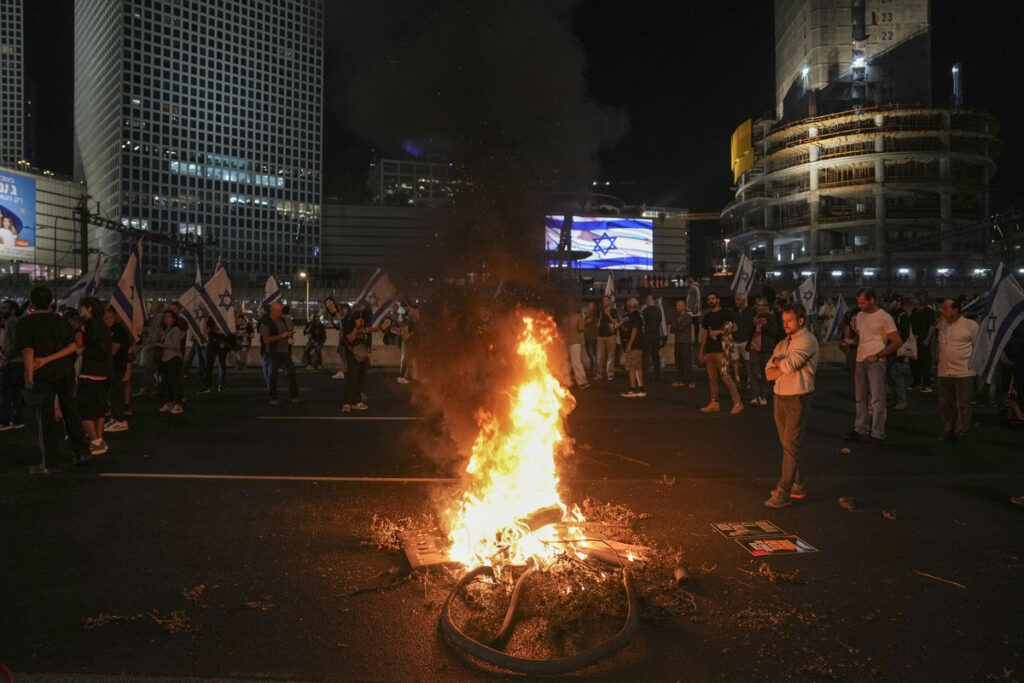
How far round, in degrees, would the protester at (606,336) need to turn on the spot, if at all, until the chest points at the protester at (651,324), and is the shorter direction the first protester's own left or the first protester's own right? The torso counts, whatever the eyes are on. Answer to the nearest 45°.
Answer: approximately 45° to the first protester's own left

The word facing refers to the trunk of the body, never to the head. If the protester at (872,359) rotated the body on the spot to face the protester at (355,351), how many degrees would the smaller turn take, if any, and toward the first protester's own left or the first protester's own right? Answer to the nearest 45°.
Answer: approximately 45° to the first protester's own right

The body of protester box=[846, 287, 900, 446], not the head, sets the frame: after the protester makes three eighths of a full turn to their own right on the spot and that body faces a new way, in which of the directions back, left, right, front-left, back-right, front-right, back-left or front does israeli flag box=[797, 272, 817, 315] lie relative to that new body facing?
front

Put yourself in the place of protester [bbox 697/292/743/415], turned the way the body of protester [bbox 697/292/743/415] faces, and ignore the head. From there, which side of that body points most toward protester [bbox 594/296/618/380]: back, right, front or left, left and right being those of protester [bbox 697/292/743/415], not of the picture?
right

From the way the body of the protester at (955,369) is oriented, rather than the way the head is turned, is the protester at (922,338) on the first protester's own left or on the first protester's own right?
on the first protester's own right

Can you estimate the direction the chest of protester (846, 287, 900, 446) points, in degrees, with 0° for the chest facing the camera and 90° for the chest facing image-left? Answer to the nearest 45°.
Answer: approximately 45°

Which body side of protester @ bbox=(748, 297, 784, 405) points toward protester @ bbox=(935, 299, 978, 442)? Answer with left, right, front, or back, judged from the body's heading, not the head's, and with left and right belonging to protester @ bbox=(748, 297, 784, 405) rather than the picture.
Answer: left

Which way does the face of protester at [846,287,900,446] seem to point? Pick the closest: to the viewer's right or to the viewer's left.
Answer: to the viewer's left

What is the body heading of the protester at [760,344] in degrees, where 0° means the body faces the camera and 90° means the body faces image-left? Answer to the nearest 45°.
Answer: approximately 45°

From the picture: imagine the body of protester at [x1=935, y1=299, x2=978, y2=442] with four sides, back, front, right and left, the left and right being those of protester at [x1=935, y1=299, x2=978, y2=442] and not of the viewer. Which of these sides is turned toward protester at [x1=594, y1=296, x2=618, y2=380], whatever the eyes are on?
right
